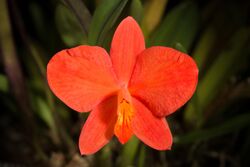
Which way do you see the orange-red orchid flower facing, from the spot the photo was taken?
facing the viewer

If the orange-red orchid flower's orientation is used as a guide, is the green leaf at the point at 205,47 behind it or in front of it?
behind
